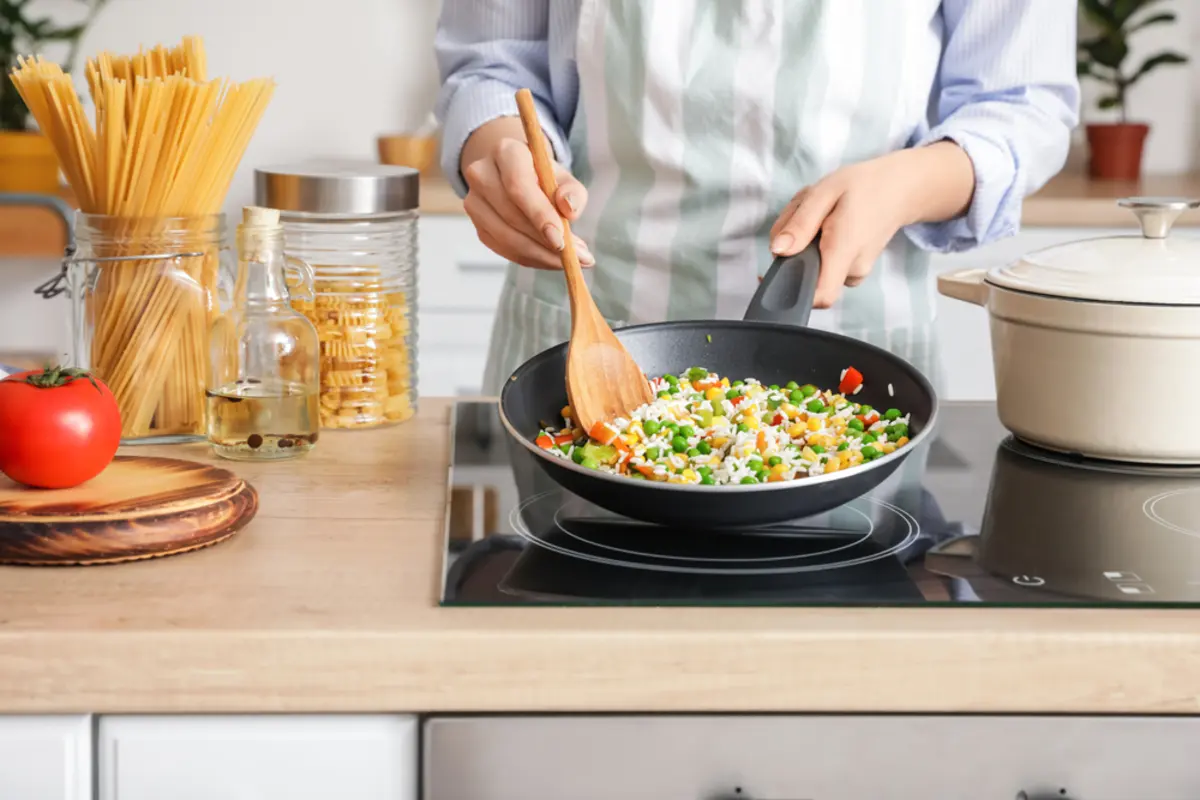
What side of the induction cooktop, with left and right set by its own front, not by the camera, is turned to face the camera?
front

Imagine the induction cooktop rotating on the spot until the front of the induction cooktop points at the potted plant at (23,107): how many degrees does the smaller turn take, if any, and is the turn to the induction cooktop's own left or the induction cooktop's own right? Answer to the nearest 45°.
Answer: approximately 135° to the induction cooktop's own right

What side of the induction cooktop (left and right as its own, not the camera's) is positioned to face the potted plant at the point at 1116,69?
back
